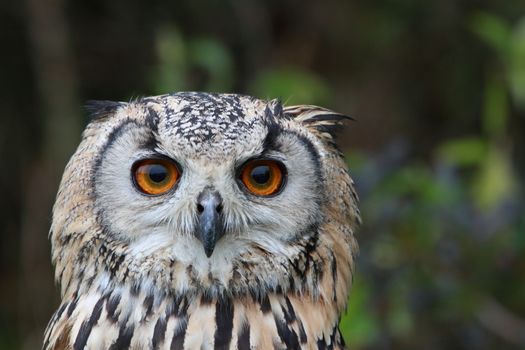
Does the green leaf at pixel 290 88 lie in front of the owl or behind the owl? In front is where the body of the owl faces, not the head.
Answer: behind

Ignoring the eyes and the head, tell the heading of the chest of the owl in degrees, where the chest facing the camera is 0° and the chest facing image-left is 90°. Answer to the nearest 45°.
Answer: approximately 0°
